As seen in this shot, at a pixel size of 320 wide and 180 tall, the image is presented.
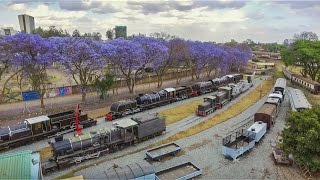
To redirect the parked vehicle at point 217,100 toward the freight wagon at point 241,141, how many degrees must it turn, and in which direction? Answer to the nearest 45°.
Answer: approximately 45° to its left

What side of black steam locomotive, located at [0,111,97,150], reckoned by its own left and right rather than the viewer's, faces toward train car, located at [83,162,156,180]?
left

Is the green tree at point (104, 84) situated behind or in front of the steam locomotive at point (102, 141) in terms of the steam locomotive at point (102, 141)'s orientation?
behind

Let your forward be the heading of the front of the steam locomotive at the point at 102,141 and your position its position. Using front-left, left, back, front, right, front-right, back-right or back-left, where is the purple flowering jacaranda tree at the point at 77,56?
back-right

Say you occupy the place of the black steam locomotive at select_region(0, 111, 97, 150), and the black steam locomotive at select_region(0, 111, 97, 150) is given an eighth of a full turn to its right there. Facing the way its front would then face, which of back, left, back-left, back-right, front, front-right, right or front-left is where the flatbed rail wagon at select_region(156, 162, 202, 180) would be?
back-left

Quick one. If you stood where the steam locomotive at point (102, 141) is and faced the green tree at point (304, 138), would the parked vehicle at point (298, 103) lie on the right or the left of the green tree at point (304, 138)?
left

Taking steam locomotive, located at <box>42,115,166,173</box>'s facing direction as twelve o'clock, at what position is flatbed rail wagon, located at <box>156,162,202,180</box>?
The flatbed rail wagon is roughly at 9 o'clock from the steam locomotive.

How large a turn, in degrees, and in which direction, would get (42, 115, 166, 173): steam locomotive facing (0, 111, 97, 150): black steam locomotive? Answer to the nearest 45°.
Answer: approximately 90° to its right
